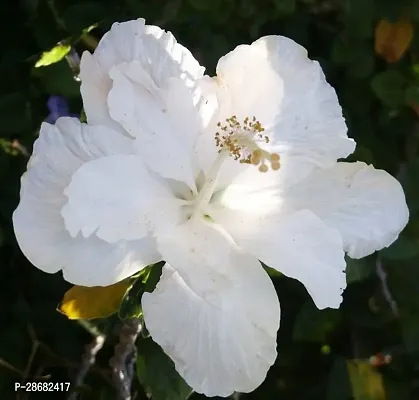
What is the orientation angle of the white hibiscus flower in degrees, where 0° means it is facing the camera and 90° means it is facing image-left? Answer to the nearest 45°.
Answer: approximately 0°
